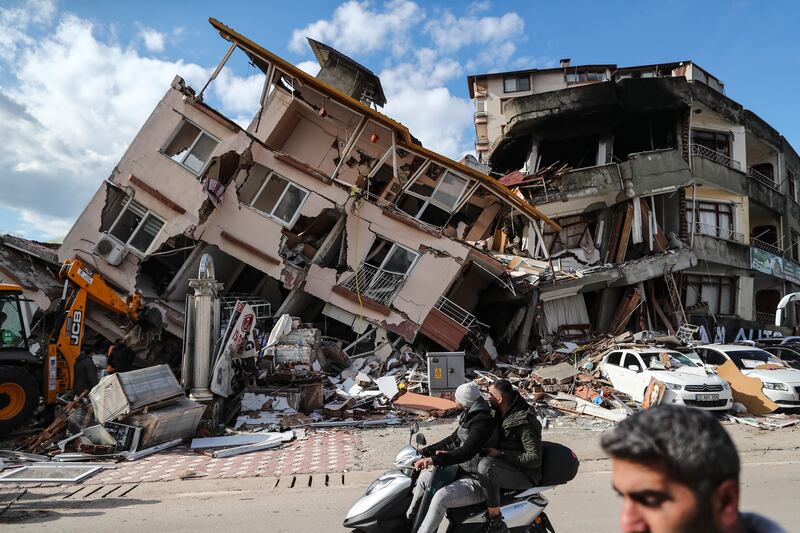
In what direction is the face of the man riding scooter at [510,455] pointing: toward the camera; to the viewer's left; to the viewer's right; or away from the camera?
to the viewer's left

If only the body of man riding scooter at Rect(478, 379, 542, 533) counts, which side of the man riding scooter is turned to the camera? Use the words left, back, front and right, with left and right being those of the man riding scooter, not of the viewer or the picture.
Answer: left

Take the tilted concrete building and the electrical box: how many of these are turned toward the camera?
2

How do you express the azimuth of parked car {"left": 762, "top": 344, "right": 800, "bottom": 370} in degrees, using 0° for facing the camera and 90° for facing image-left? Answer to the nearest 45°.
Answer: approximately 315°

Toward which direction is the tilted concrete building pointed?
toward the camera

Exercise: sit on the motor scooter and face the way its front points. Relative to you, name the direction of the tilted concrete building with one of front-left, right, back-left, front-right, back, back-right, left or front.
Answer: front-right

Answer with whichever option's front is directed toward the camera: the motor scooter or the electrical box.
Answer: the electrical box

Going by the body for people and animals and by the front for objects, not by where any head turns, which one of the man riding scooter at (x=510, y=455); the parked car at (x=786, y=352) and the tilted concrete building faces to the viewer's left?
the man riding scooter

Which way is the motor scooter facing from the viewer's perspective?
to the viewer's left

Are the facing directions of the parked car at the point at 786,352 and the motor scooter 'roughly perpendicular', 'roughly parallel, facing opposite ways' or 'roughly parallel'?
roughly perpendicular

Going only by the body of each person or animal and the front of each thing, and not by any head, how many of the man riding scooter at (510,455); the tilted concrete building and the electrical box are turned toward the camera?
2

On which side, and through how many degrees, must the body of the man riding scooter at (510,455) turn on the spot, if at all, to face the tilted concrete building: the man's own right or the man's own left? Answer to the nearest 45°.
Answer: approximately 45° to the man's own right

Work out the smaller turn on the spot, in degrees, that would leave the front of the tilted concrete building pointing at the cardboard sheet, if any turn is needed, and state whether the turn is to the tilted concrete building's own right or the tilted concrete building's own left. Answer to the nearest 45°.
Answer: approximately 45° to the tilted concrete building's own left

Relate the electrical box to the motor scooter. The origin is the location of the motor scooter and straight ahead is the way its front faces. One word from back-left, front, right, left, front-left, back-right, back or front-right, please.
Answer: right

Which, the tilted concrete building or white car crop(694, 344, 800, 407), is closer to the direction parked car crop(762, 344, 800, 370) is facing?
the white car

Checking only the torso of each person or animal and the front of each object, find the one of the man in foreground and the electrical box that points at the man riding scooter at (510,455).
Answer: the electrical box

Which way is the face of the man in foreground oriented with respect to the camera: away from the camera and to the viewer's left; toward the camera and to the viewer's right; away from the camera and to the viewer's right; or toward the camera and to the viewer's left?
toward the camera and to the viewer's left

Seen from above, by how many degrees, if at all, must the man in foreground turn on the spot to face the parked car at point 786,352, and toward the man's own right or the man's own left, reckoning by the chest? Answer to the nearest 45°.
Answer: approximately 135° to the man's own right
